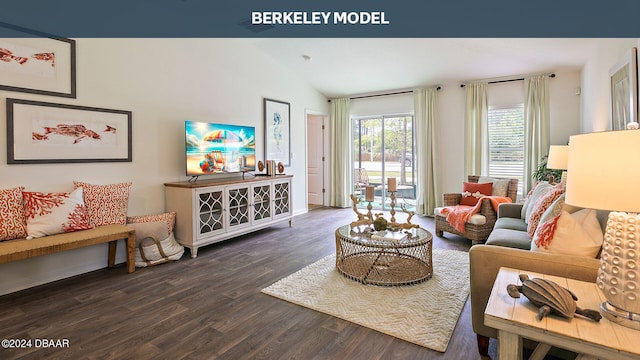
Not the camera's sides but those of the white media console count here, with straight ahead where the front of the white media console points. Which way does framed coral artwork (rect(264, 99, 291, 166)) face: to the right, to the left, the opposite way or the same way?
the same way

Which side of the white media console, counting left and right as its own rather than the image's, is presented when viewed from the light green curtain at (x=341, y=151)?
left

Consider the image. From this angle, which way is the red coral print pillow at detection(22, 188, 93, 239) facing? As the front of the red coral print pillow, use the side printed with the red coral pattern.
toward the camera

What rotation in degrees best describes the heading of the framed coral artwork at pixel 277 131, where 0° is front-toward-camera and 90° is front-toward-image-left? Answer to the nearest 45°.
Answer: approximately 315°

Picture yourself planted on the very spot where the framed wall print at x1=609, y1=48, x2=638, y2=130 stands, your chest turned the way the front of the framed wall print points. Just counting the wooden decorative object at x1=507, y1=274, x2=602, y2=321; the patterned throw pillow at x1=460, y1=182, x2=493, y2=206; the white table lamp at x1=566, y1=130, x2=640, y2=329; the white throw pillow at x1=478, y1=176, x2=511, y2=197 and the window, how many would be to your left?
2

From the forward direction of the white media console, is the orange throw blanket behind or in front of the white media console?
in front

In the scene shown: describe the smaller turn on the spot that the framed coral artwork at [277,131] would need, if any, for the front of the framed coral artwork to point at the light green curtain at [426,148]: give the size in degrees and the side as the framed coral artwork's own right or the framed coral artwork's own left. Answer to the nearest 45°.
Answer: approximately 45° to the framed coral artwork's own left

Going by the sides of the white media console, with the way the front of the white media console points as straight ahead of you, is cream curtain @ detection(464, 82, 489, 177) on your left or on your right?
on your left

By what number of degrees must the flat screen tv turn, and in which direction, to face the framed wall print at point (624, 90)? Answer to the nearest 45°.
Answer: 0° — it already faces it

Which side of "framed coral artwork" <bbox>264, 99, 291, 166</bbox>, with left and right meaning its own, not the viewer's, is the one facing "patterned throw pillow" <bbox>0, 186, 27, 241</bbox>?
right

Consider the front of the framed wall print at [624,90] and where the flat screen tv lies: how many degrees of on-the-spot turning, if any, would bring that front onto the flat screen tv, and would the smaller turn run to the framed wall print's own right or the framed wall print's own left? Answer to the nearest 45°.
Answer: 0° — it already faces it

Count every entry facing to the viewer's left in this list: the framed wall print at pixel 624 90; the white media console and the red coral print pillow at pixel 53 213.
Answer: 1

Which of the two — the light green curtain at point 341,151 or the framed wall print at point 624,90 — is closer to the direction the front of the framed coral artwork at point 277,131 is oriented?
the framed wall print

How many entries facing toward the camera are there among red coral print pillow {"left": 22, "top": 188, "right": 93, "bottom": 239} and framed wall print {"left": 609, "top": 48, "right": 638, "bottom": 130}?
1

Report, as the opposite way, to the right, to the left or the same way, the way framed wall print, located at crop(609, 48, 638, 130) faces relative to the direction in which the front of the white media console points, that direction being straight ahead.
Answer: the opposite way

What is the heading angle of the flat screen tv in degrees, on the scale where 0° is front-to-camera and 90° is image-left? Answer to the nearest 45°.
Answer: approximately 315°

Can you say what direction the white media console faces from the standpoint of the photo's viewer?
facing the viewer and to the right of the viewer
